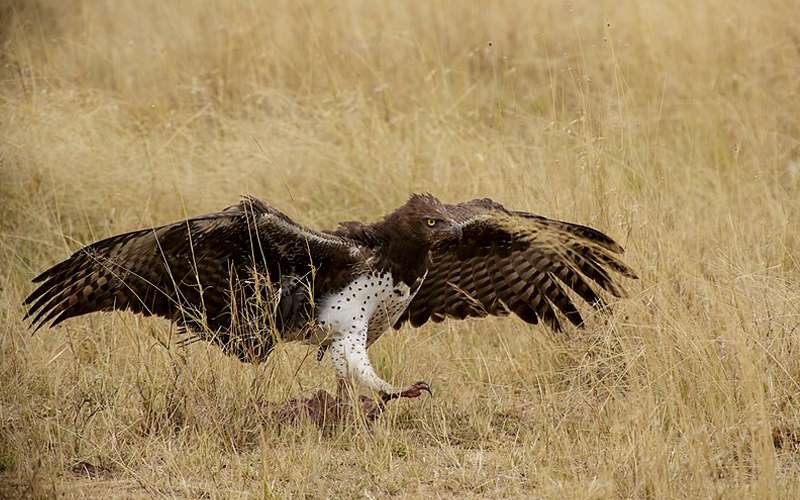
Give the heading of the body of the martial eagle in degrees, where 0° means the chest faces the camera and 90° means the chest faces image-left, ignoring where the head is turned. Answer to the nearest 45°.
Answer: approximately 315°
